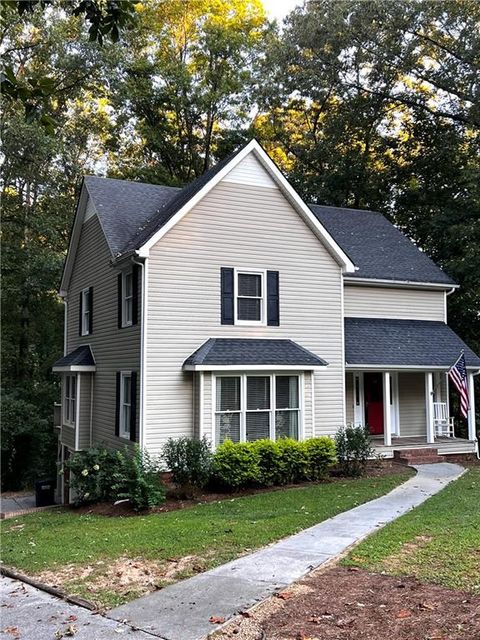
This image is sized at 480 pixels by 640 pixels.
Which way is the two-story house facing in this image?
toward the camera

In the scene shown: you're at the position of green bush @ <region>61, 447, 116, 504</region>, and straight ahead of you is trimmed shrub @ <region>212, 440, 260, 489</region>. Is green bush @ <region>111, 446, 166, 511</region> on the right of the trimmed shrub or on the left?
right

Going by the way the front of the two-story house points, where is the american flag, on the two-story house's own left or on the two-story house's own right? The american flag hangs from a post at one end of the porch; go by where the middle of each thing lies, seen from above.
on the two-story house's own left

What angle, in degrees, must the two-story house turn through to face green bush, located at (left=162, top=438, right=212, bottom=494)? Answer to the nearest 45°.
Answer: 0° — it already faces it

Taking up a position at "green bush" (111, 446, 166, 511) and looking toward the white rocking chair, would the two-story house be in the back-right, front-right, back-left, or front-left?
front-left

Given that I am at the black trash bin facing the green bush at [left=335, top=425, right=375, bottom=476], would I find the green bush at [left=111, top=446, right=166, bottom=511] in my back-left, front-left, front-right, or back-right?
front-right

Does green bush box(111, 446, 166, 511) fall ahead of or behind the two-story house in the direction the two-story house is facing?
ahead

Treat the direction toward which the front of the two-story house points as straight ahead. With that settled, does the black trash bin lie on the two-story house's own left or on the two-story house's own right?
on the two-story house's own right
